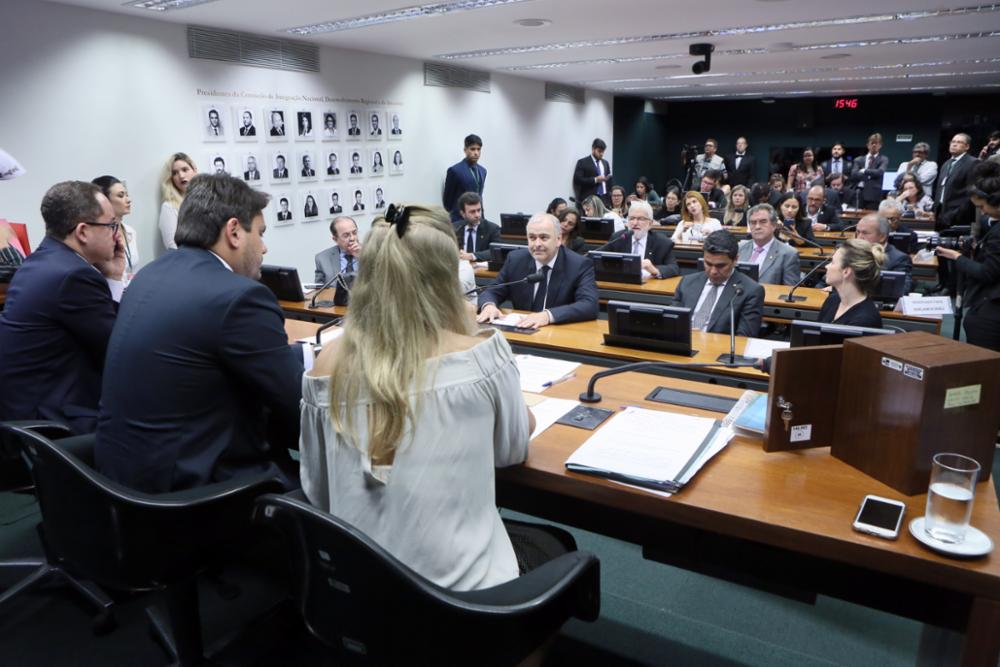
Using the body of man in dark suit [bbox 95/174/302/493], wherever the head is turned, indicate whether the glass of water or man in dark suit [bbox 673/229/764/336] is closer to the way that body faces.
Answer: the man in dark suit

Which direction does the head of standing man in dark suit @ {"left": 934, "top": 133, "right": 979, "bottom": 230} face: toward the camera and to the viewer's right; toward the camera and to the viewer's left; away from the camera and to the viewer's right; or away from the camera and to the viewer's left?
toward the camera and to the viewer's left

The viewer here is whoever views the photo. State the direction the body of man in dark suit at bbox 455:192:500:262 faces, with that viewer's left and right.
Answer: facing the viewer

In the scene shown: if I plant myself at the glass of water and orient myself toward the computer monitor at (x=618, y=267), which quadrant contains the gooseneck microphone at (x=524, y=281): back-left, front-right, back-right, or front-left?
front-left

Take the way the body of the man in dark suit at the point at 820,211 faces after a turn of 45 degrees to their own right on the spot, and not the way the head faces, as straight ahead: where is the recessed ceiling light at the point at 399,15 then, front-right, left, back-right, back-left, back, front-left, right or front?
front-left

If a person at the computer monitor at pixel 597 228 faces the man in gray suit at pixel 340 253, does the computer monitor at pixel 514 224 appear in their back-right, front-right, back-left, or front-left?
front-right

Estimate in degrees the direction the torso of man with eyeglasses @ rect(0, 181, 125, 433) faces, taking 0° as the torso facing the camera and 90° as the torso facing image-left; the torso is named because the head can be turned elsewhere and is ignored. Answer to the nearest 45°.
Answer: approximately 225°

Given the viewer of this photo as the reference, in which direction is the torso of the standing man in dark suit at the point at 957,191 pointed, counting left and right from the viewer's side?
facing the viewer and to the left of the viewer

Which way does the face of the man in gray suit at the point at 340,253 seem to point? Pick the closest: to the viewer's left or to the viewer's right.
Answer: to the viewer's right

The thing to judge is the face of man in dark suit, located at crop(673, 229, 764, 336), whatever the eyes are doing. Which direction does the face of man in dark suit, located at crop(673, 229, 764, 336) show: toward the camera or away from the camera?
toward the camera

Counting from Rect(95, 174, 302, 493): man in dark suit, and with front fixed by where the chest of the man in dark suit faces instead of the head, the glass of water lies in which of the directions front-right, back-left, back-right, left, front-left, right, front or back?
right

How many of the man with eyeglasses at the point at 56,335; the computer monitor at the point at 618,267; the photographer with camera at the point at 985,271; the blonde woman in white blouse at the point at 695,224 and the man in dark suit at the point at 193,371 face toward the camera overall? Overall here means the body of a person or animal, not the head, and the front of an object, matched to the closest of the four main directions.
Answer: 1

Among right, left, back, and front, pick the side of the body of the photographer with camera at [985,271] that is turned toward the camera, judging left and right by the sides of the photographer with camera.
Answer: left

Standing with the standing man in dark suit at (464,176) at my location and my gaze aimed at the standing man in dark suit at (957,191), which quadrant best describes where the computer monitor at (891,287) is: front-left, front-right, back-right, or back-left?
front-right

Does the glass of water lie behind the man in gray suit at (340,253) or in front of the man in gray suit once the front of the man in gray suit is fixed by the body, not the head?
in front

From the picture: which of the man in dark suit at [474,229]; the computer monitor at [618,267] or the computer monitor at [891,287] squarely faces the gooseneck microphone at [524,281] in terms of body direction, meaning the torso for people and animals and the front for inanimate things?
the man in dark suit

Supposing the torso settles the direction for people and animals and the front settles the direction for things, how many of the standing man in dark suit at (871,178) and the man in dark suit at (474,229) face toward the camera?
2

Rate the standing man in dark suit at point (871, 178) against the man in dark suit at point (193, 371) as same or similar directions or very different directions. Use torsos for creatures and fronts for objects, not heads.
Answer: very different directions

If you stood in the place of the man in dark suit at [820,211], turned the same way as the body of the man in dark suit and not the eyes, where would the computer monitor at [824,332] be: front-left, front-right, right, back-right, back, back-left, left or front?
front-left

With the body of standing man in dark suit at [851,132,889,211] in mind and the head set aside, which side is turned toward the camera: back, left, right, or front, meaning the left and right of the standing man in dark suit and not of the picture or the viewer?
front

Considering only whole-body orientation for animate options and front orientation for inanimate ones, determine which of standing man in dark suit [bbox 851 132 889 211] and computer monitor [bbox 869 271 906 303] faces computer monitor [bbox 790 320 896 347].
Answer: the standing man in dark suit
